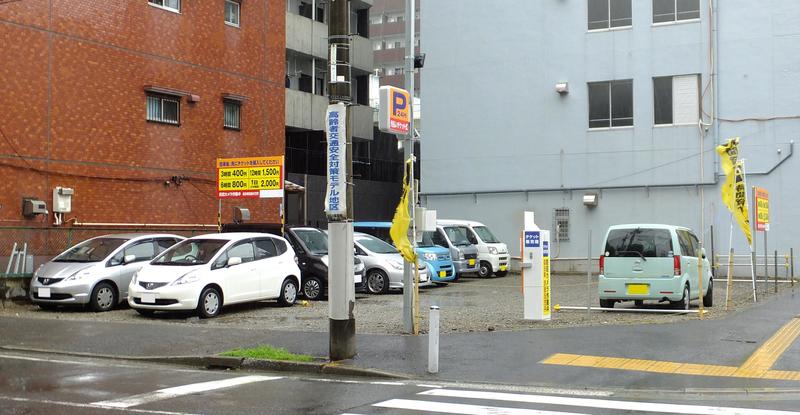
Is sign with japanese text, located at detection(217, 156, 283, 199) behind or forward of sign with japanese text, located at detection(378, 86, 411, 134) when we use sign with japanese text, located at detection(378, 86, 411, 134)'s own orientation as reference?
behind

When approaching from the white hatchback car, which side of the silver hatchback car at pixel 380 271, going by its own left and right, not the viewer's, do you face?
right

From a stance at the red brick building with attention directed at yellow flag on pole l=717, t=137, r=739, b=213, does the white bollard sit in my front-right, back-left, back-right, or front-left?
front-right

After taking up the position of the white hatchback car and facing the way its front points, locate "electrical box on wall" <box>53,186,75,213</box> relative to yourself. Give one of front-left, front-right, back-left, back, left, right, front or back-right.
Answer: right

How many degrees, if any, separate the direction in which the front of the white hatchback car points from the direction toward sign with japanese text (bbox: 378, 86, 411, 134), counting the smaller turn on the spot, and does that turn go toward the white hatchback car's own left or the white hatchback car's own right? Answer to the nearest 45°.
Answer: approximately 90° to the white hatchback car's own left

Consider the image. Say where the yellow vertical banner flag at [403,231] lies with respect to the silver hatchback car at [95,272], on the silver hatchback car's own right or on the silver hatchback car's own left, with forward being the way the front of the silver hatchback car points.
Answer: on the silver hatchback car's own left

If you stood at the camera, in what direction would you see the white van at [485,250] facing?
facing the viewer and to the right of the viewer

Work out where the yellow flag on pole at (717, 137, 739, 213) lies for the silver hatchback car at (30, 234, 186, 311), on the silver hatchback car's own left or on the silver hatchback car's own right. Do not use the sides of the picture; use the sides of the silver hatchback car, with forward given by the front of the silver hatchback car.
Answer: on the silver hatchback car's own left

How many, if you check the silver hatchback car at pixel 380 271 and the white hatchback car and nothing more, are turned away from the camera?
0

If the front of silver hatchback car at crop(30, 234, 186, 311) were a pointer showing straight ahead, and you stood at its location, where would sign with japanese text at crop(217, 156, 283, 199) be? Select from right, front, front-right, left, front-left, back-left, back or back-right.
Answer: back

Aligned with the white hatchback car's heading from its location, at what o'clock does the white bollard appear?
The white bollard is roughly at 10 o'clock from the white hatchback car.

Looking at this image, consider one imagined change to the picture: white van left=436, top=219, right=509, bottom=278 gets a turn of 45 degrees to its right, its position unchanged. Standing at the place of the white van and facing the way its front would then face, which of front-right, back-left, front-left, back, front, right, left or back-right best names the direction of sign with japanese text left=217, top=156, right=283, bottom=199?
front-right

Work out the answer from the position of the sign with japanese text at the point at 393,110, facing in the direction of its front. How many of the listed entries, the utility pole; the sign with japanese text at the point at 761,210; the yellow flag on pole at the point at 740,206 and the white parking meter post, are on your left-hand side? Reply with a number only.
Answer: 3

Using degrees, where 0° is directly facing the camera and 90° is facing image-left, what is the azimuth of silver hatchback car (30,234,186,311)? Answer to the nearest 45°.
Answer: approximately 45°

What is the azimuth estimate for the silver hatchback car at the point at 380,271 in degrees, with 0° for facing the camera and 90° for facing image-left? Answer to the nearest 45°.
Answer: approximately 315°
